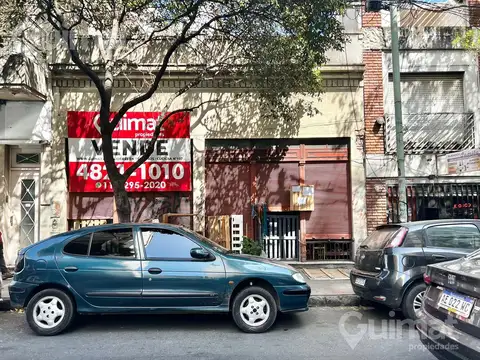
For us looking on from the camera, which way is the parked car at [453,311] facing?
facing away from the viewer and to the right of the viewer

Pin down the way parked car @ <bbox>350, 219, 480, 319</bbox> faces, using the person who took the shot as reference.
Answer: facing away from the viewer and to the right of the viewer

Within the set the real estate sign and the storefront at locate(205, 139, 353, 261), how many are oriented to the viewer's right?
0

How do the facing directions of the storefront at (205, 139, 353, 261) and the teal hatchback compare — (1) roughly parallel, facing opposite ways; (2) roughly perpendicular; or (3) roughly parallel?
roughly perpendicular

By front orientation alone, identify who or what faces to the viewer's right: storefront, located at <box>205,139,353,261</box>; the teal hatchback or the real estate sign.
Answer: the teal hatchback

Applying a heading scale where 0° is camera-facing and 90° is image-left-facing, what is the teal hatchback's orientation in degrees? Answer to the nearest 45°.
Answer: approximately 270°

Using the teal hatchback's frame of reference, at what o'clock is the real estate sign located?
The real estate sign is roughly at 9 o'clock from the teal hatchback.
